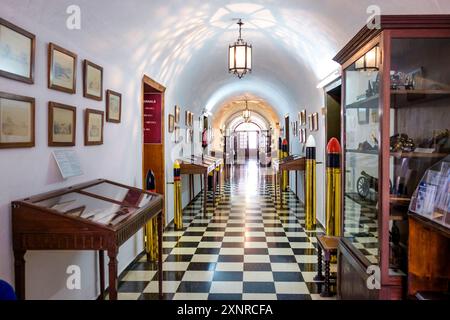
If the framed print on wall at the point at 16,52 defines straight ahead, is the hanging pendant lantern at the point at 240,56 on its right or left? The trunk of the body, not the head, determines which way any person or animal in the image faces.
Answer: on its left

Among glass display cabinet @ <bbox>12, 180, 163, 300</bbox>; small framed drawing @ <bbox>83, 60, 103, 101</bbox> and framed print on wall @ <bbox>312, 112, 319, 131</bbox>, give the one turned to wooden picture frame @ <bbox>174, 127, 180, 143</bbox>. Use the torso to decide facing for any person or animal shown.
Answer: the framed print on wall

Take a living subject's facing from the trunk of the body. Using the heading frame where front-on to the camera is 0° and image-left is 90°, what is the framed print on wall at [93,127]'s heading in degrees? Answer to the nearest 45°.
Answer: approximately 315°

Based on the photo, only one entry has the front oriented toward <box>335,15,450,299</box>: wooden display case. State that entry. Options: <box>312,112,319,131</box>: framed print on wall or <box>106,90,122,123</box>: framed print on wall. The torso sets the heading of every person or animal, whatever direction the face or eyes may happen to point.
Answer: <box>106,90,122,123</box>: framed print on wall

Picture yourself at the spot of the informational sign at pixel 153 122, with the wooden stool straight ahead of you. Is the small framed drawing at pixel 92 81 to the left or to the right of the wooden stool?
right

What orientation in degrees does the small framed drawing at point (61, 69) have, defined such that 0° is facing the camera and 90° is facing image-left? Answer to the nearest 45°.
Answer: approximately 315°

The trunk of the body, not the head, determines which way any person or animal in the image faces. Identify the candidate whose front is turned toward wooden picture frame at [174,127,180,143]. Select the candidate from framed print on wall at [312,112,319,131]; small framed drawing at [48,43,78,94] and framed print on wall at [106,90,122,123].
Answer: framed print on wall at [312,112,319,131]

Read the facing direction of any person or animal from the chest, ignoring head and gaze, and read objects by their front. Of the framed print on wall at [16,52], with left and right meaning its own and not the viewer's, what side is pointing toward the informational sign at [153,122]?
left

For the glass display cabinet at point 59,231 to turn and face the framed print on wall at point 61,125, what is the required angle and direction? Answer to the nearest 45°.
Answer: approximately 135° to its left

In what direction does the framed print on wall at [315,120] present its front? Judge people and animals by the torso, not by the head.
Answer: to the viewer's left

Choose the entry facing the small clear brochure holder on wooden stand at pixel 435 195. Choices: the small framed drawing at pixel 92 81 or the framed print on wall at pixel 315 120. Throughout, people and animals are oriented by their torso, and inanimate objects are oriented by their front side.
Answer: the small framed drawing

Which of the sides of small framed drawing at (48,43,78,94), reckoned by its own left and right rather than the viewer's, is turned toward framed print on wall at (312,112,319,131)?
left
